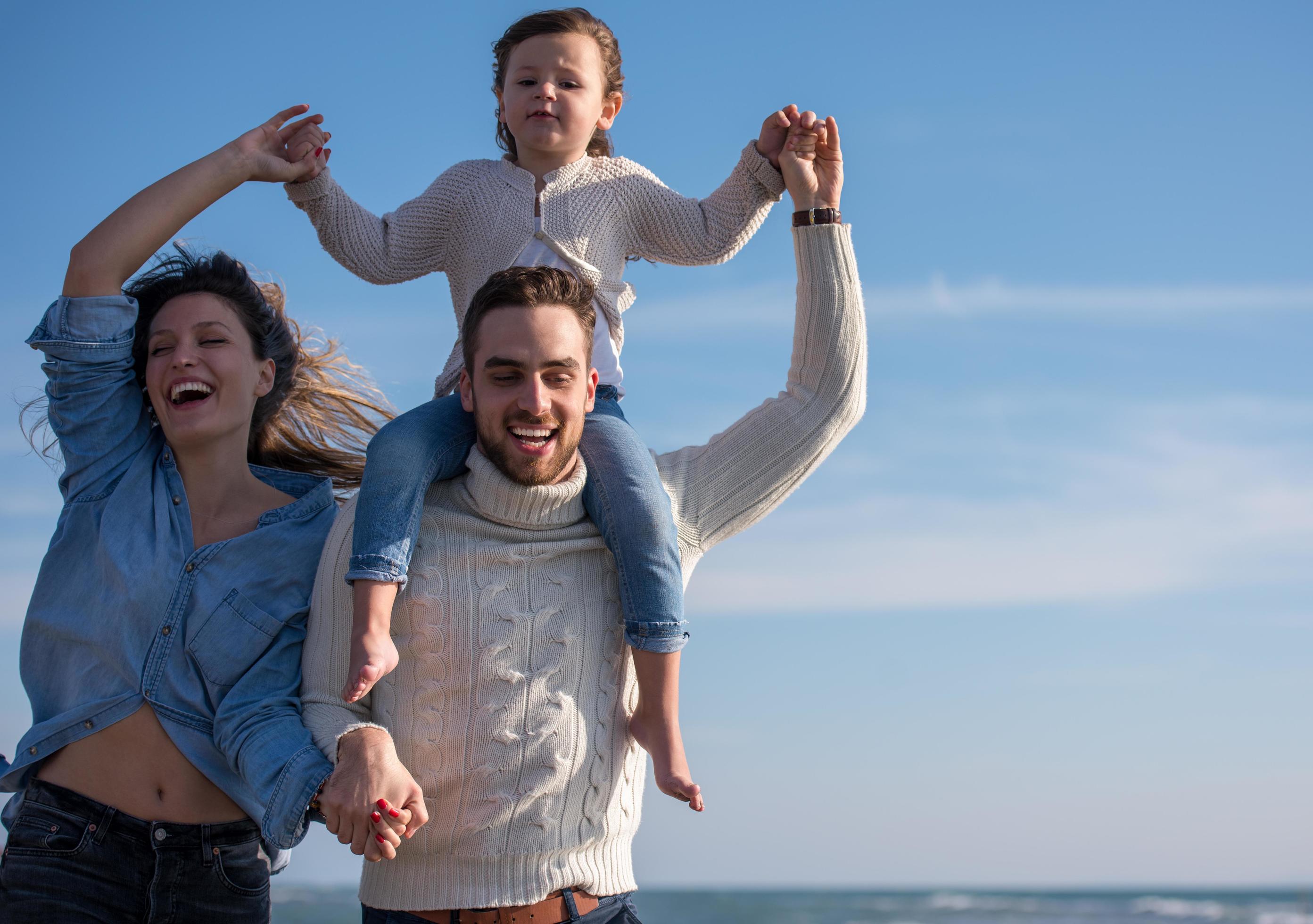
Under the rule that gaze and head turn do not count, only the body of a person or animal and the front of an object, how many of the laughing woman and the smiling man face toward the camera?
2

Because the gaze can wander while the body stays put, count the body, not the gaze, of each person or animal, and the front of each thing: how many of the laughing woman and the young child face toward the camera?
2

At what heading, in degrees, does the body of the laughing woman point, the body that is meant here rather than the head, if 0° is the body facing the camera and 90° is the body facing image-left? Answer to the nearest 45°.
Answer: approximately 0°

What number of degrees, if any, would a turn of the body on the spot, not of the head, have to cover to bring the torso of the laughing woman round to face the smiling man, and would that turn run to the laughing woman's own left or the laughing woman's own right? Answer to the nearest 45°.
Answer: approximately 45° to the laughing woman's own left

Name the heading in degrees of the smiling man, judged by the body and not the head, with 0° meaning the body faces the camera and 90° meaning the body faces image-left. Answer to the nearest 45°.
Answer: approximately 0°
